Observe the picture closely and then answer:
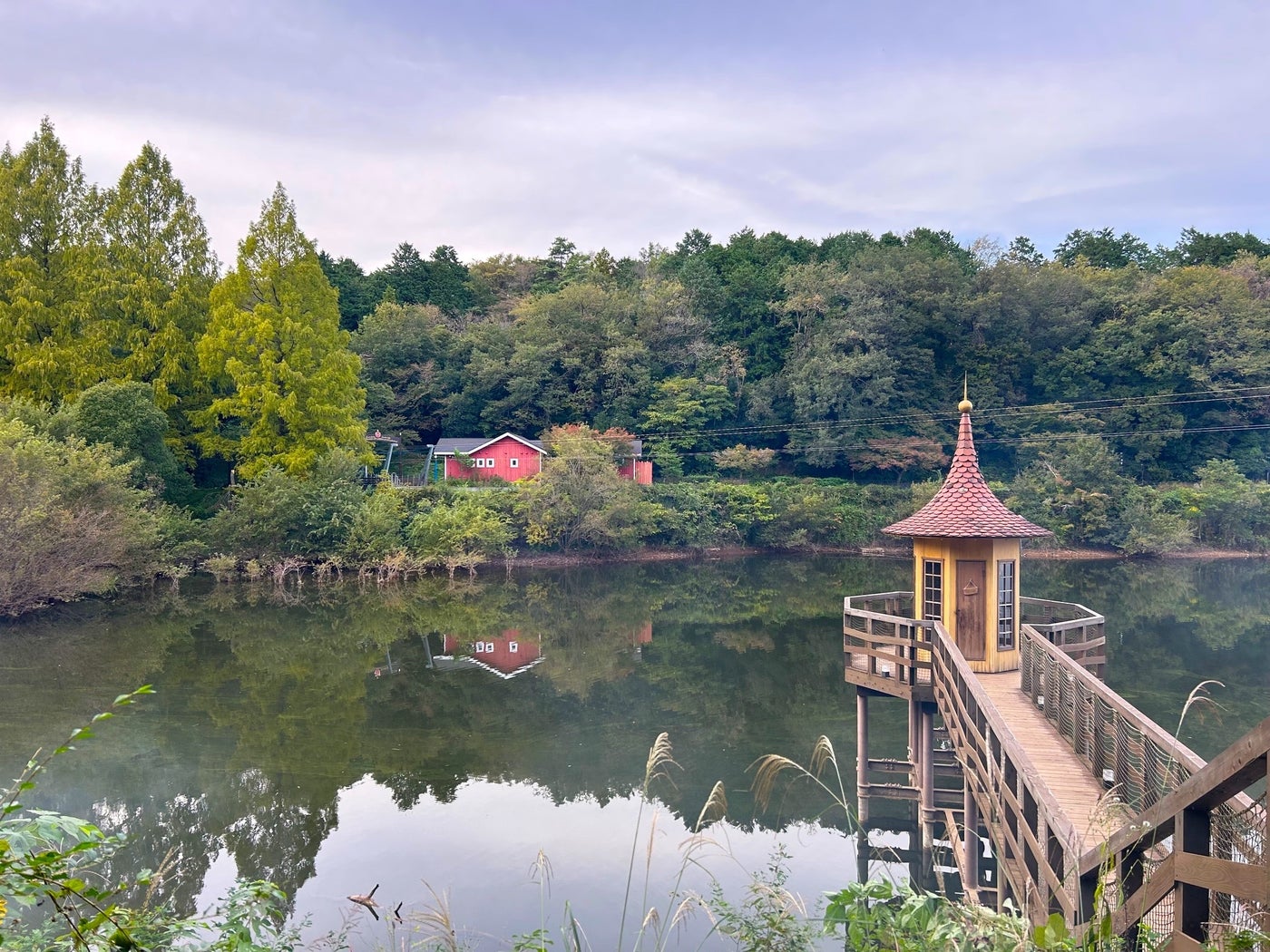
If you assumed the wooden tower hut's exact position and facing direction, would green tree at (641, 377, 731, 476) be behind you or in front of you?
behind

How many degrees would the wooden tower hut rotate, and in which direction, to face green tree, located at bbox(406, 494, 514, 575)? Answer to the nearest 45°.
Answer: approximately 135° to its right

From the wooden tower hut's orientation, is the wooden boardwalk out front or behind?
out front

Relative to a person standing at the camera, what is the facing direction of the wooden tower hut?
facing the viewer

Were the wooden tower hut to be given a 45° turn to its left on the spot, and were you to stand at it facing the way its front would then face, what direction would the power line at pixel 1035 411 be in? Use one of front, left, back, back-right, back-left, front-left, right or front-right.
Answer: back-left

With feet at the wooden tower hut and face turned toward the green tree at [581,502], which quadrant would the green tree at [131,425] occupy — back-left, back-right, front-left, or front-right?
front-left

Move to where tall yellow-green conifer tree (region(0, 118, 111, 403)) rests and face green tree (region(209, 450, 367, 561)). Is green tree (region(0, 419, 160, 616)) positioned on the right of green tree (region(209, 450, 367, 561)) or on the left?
right

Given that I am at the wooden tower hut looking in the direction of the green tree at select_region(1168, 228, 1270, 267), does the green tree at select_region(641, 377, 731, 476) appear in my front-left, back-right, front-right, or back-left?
front-left

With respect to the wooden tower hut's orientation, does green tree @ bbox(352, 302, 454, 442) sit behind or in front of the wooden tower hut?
behind
